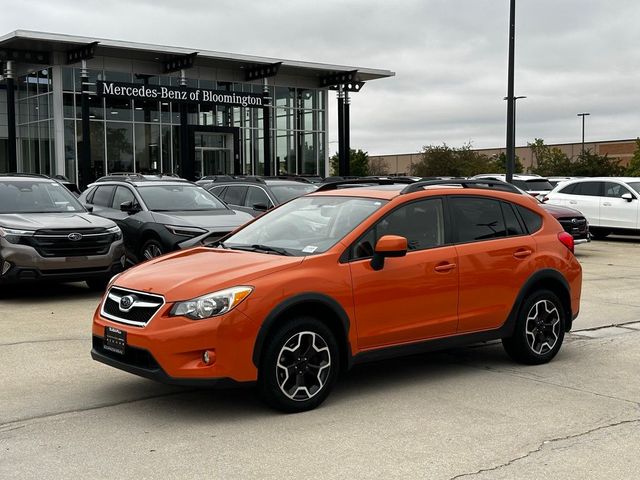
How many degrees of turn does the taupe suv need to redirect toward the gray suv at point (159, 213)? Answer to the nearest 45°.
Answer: approximately 90° to its left

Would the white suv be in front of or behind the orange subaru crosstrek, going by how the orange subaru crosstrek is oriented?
behind

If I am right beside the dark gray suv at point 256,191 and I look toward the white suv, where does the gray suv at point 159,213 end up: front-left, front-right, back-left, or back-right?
back-right

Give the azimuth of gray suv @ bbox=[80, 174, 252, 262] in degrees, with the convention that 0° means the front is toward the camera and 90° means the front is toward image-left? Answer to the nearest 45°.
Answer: approximately 315°

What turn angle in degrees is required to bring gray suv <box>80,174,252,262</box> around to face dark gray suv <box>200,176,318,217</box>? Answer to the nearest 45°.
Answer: approximately 90° to its left

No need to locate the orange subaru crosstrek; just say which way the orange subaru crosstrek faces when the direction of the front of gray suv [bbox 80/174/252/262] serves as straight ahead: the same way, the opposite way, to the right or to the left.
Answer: to the right

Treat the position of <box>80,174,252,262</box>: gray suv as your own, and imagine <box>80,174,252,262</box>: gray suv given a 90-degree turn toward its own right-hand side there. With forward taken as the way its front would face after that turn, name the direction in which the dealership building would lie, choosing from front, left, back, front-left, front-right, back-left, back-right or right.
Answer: back-right

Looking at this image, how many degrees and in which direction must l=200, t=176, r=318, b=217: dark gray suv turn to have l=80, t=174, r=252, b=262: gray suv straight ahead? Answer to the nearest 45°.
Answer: approximately 90° to its right

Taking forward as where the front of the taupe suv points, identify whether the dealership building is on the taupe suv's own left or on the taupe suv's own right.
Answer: on the taupe suv's own left

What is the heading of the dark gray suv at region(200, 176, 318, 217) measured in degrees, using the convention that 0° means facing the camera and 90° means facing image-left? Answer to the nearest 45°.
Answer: approximately 315°

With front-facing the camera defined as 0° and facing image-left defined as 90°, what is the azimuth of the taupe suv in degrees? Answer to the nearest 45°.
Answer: approximately 315°

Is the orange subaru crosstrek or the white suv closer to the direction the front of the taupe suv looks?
the orange subaru crosstrek

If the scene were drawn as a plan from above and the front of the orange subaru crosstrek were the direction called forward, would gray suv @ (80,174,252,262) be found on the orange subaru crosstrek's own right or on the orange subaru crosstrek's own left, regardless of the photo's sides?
on the orange subaru crosstrek's own right

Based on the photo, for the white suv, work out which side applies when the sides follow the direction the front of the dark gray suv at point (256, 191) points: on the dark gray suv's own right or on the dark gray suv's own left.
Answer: on the dark gray suv's own left

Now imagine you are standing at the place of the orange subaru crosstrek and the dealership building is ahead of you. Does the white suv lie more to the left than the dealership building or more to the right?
right
